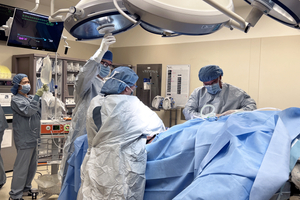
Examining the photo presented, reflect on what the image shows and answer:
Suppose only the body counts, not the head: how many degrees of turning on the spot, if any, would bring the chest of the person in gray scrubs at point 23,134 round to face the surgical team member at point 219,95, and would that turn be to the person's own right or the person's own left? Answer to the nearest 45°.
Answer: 0° — they already face them

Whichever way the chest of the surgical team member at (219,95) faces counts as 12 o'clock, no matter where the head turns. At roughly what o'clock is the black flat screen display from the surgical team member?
The black flat screen display is roughly at 3 o'clock from the surgical team member.

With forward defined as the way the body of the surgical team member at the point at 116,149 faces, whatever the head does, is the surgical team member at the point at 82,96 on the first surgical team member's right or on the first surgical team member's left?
on the first surgical team member's left

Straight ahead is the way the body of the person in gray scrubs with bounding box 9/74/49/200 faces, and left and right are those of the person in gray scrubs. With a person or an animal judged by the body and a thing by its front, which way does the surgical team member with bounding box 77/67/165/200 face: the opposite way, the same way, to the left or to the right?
to the left

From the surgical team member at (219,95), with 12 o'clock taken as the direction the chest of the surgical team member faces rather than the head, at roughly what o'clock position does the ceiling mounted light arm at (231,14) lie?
The ceiling mounted light arm is roughly at 12 o'clock from the surgical team member.

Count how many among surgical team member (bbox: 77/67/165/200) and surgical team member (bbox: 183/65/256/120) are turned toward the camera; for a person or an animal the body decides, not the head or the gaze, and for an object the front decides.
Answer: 1

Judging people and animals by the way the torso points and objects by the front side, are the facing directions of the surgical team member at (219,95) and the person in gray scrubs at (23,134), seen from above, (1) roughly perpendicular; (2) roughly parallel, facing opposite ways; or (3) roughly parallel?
roughly perpendicular

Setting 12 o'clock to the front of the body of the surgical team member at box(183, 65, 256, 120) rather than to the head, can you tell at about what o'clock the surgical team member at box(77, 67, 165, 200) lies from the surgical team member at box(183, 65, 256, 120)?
the surgical team member at box(77, 67, 165, 200) is roughly at 1 o'clock from the surgical team member at box(183, 65, 256, 120).

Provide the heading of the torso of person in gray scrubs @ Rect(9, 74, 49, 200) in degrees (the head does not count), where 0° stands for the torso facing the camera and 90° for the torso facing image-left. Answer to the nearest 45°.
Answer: approximately 315°

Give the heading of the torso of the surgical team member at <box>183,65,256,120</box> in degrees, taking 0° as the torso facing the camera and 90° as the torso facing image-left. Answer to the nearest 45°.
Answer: approximately 0°
